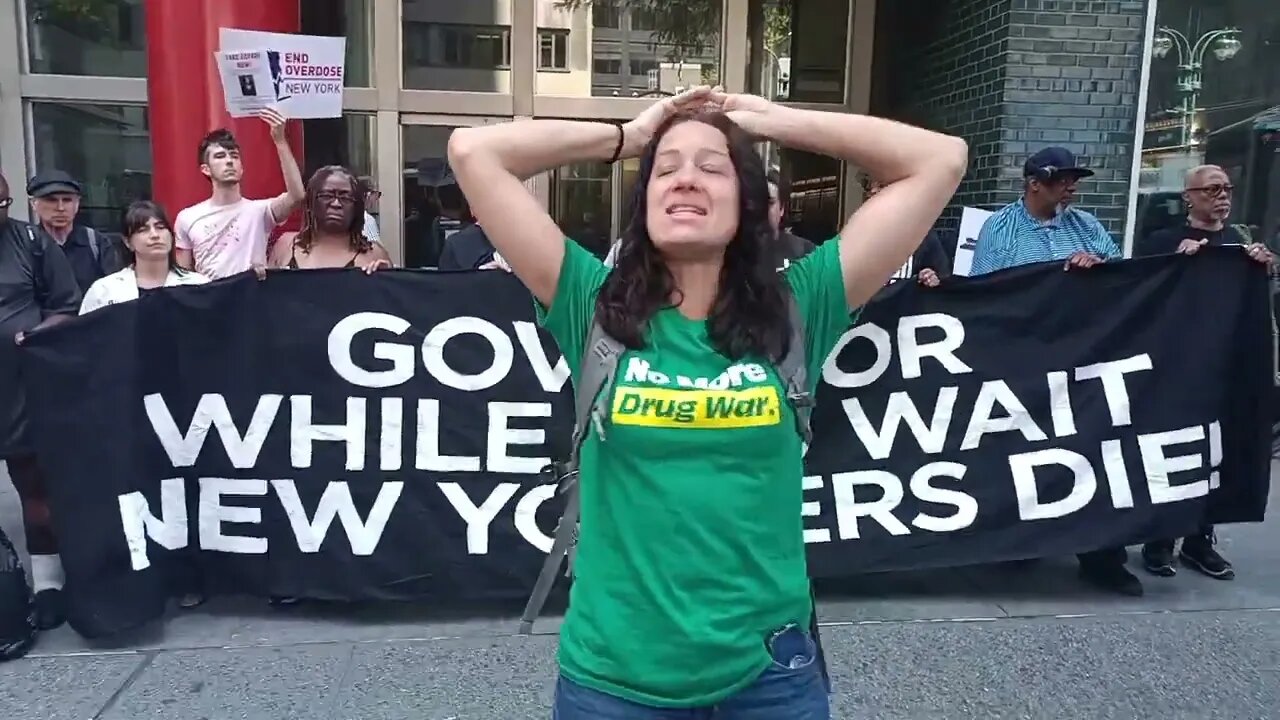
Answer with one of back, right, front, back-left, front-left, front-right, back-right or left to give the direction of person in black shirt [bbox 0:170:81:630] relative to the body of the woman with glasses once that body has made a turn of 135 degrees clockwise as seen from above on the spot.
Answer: front-left

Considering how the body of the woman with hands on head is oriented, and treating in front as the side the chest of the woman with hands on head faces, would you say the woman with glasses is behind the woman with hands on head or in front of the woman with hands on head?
behind

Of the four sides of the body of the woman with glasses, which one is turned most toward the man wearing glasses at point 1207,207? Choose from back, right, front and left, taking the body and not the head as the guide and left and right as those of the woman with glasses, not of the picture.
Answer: left

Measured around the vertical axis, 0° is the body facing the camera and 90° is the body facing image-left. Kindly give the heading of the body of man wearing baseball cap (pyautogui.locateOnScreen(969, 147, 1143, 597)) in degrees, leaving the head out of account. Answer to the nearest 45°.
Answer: approximately 315°

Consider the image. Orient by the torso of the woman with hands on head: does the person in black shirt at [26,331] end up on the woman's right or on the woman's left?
on the woman's right

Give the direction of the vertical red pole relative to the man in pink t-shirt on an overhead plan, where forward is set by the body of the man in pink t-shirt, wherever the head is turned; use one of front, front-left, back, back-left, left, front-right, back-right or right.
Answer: back

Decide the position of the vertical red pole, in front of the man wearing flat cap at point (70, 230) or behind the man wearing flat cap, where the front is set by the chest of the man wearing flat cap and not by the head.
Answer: behind

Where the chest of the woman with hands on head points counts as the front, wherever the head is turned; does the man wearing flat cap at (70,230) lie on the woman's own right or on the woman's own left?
on the woman's own right
